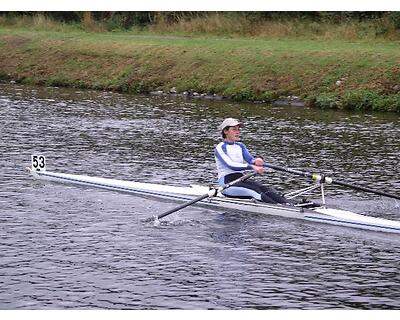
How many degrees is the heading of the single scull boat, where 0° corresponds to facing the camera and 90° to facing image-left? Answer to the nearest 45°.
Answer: approximately 90°

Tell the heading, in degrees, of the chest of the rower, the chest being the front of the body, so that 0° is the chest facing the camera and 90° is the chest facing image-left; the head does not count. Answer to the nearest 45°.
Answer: approximately 315°
